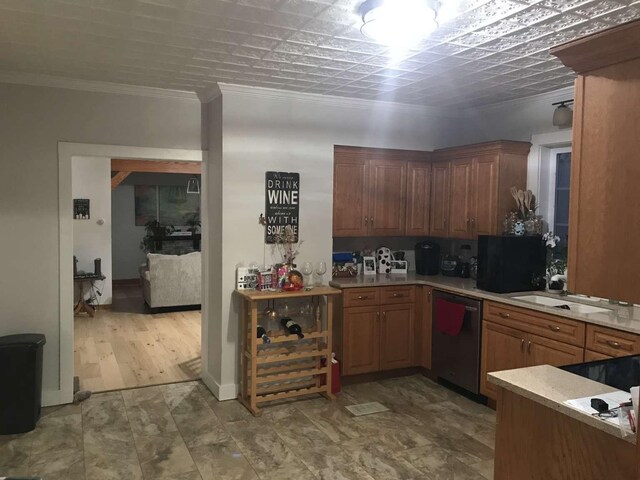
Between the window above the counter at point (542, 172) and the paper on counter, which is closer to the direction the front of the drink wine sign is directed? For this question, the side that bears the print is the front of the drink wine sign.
the paper on counter

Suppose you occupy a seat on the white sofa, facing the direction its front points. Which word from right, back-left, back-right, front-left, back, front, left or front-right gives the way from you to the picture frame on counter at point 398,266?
back-right

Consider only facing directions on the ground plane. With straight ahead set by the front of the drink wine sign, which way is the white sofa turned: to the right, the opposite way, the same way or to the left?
the opposite way

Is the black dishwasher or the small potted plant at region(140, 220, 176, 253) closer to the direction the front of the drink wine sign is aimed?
the black dishwasher

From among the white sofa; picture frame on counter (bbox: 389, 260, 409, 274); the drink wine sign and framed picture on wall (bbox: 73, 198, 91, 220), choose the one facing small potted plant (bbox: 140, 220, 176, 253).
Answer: the white sofa

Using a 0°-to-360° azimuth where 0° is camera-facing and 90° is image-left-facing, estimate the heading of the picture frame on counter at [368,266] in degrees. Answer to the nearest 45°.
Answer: approximately 0°

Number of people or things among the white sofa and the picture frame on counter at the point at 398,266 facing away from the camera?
1

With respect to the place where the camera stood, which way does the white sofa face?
facing away from the viewer
